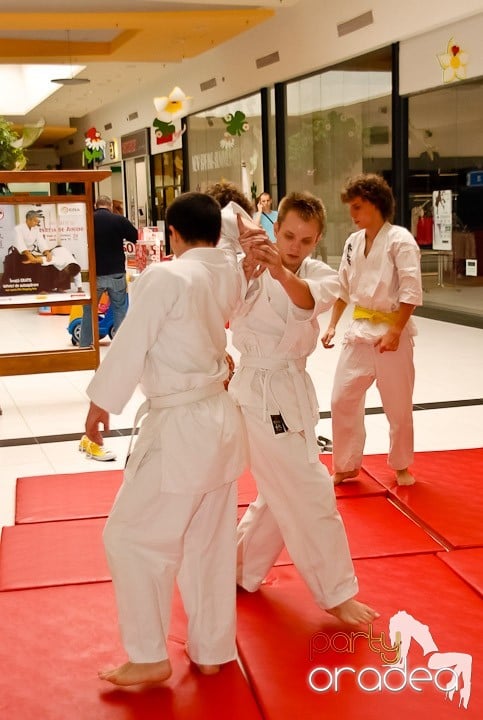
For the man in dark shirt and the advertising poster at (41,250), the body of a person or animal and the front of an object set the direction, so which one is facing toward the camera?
the advertising poster

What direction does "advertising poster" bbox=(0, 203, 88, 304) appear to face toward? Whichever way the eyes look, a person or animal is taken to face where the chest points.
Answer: toward the camera

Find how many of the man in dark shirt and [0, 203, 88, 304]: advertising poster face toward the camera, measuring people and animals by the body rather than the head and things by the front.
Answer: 1

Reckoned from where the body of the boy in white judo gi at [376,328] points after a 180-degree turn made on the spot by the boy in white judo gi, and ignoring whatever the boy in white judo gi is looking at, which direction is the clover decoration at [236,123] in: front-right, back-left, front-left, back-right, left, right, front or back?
front-left

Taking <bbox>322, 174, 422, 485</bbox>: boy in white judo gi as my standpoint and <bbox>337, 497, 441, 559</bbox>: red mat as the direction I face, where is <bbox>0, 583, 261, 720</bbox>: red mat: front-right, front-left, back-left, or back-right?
front-right

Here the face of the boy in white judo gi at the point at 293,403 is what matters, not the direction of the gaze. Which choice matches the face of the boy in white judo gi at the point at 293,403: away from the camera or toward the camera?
toward the camera

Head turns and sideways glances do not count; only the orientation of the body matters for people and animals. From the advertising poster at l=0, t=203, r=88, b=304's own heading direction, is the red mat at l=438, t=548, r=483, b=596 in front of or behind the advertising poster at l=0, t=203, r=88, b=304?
in front

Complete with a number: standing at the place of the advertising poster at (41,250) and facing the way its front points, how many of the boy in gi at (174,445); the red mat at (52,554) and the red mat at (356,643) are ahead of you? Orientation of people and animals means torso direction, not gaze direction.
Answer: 3

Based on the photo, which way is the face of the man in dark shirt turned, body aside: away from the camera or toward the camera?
away from the camera

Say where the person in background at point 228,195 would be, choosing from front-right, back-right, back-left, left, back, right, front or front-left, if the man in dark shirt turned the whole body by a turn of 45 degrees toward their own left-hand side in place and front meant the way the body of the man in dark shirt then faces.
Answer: back-left

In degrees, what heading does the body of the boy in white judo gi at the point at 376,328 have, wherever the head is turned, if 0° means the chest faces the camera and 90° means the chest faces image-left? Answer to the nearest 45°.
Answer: approximately 45°

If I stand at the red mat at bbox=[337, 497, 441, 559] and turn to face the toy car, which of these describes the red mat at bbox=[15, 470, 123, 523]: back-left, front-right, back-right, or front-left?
front-left

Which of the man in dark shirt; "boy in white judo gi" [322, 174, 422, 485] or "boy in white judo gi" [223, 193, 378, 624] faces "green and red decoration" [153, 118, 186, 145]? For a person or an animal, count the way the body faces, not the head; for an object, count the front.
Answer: the man in dark shirt

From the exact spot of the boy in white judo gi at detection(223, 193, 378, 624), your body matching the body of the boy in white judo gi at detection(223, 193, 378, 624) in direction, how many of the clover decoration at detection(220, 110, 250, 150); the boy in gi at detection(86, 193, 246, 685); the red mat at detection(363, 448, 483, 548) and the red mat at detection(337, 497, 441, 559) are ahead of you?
1

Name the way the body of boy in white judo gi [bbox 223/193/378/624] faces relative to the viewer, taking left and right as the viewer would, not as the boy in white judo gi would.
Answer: facing the viewer and to the left of the viewer

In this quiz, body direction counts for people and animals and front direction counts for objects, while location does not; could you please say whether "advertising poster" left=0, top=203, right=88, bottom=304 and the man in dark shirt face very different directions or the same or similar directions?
very different directions

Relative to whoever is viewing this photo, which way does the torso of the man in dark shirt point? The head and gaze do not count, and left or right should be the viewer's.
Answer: facing away from the viewer
